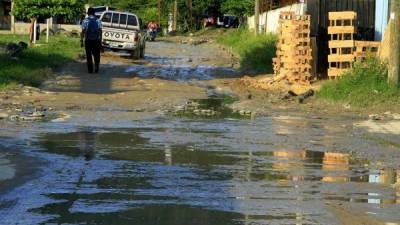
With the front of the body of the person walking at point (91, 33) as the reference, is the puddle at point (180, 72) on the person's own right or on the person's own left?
on the person's own right

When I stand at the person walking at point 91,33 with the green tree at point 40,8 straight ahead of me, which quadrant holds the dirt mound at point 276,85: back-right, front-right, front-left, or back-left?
back-right

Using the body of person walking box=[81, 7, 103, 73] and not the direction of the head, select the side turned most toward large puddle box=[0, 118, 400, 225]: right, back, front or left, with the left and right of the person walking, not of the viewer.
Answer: back

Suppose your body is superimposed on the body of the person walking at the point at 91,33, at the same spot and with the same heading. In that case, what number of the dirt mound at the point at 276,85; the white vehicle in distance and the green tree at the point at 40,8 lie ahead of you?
2

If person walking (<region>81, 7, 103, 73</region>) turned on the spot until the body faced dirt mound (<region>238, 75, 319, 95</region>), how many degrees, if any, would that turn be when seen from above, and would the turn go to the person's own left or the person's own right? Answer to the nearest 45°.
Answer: approximately 135° to the person's own right

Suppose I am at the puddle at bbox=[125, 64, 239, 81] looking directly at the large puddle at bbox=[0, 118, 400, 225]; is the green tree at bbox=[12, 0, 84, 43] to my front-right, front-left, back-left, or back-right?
back-right

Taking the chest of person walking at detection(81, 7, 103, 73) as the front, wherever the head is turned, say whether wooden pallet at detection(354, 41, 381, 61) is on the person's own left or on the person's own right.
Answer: on the person's own right

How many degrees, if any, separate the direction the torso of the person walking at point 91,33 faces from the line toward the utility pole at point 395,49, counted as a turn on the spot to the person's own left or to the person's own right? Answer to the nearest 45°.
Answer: approximately 135° to the person's own right

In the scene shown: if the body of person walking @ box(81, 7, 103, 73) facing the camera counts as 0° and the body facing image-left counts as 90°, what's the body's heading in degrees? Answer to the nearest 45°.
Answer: approximately 180°
